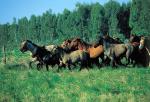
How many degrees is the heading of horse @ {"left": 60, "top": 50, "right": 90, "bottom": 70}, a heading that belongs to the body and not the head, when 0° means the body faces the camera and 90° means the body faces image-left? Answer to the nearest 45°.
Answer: approximately 90°

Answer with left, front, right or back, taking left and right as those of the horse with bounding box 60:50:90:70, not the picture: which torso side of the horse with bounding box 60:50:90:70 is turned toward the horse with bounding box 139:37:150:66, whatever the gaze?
back

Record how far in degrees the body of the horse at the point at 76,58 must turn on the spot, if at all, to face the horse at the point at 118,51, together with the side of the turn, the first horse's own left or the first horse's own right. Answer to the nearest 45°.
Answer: approximately 180°

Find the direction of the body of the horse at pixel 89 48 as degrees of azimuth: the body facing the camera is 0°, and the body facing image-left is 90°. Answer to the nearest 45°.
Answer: approximately 90°

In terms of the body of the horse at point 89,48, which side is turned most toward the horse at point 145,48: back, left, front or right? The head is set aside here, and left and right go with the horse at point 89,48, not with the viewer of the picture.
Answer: back

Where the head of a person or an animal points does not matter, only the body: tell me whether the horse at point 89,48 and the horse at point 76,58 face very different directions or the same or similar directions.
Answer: same or similar directions

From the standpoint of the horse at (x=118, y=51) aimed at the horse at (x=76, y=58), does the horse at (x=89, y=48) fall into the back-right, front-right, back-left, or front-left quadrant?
front-right
